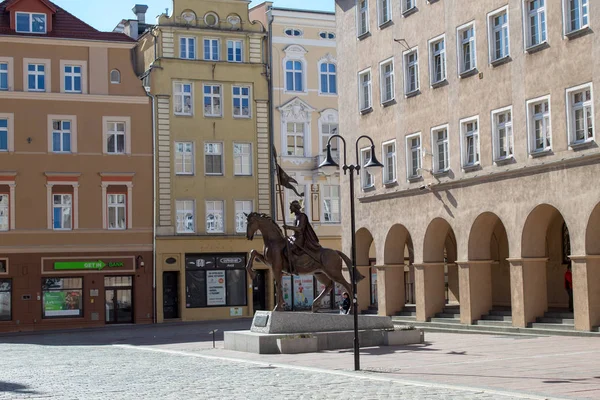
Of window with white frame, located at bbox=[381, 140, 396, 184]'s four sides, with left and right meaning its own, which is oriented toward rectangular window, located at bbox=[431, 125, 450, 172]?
left

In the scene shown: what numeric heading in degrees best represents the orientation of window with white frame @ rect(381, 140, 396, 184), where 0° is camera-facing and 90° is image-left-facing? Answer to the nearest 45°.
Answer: approximately 45°

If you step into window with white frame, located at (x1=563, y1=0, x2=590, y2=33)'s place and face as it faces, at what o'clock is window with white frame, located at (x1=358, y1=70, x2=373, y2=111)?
window with white frame, located at (x1=358, y1=70, x2=373, y2=111) is roughly at 3 o'clock from window with white frame, located at (x1=563, y1=0, x2=590, y2=33).

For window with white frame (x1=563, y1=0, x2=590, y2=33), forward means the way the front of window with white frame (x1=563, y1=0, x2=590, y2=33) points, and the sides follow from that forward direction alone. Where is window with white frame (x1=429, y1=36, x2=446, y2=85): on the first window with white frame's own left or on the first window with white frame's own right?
on the first window with white frame's own right

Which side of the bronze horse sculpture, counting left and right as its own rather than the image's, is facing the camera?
left

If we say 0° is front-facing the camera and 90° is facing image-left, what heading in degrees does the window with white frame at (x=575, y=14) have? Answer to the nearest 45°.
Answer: approximately 45°
